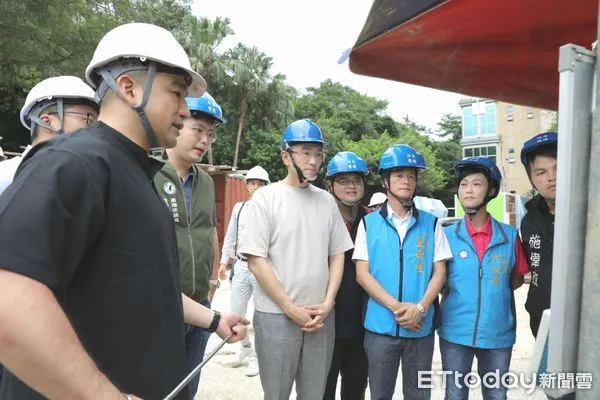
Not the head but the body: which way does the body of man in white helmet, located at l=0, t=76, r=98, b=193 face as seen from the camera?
to the viewer's right

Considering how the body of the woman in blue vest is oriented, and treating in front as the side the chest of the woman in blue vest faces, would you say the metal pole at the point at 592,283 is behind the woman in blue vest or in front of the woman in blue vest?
in front

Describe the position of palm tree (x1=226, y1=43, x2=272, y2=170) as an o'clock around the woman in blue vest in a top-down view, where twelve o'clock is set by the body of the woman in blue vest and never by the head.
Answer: The palm tree is roughly at 5 o'clock from the woman in blue vest.

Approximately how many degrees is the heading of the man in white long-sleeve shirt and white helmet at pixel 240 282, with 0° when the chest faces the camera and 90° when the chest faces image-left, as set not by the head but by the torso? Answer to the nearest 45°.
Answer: approximately 315°

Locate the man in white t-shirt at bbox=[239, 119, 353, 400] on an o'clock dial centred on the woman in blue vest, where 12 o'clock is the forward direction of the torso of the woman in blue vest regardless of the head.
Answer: The man in white t-shirt is roughly at 2 o'clock from the woman in blue vest.

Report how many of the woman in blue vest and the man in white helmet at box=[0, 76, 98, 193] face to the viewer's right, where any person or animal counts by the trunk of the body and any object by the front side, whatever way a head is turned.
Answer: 1

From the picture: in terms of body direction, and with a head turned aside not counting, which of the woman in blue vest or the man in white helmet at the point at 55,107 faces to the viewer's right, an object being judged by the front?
the man in white helmet

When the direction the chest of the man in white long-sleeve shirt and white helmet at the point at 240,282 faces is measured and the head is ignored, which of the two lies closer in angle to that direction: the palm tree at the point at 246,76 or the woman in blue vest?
the woman in blue vest

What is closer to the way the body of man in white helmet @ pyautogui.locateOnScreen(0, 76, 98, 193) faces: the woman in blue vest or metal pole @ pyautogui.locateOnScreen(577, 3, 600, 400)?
the woman in blue vest

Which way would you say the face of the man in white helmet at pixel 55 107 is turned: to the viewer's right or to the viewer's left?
to the viewer's right
